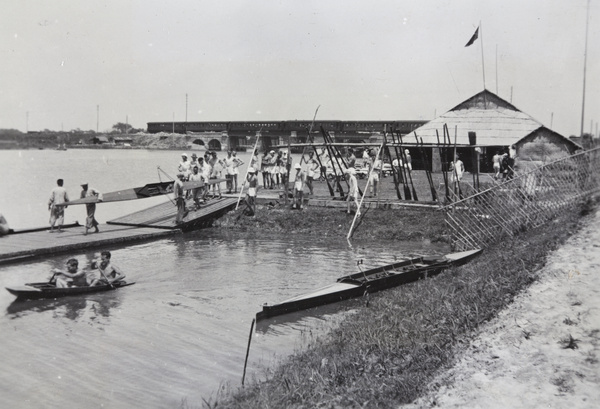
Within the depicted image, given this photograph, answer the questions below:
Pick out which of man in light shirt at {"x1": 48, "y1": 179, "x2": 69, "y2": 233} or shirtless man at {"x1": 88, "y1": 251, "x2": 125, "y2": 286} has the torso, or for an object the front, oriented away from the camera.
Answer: man in light shirt at {"x1": 48, "y1": 179, "x2": 69, "y2": 233}

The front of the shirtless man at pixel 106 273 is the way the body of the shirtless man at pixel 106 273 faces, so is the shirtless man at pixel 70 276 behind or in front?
in front

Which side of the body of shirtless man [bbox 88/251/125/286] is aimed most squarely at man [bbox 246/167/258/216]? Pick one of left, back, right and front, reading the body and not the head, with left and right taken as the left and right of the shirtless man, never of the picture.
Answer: back

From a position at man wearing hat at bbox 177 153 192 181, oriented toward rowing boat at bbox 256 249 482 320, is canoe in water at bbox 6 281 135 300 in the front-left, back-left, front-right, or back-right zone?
front-right

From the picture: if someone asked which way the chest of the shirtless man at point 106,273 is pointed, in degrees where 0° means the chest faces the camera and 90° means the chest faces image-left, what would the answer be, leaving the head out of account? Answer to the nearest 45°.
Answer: approximately 45°

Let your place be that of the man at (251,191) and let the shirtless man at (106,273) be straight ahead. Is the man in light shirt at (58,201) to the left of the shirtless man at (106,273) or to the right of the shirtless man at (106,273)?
right

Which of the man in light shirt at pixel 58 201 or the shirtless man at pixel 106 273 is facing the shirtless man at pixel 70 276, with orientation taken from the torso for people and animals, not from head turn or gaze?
the shirtless man at pixel 106 273

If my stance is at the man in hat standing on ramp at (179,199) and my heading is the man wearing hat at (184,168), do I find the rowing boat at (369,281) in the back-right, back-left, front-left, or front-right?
back-right

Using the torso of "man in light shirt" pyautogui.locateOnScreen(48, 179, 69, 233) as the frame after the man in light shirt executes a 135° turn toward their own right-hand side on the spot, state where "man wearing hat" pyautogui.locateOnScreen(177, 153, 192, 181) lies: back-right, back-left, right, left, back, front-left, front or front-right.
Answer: left

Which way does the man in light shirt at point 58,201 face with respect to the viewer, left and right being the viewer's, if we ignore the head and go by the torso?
facing away from the viewer

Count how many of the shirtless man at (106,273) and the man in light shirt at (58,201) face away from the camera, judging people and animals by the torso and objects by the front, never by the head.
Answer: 1
